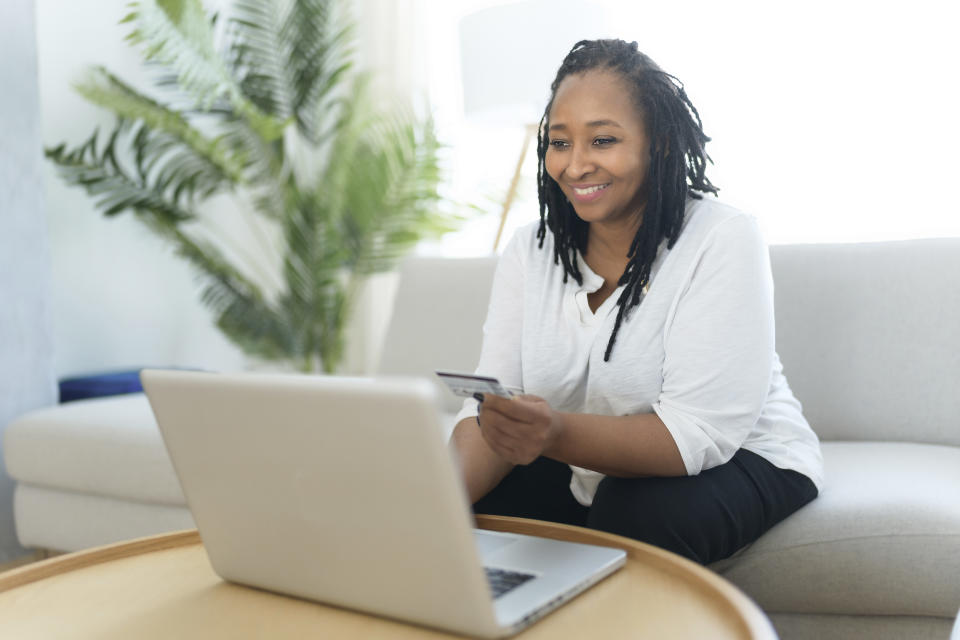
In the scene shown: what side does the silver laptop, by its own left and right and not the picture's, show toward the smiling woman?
front

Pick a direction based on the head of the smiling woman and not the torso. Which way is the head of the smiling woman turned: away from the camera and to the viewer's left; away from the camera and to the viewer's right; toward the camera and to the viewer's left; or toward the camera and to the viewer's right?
toward the camera and to the viewer's left

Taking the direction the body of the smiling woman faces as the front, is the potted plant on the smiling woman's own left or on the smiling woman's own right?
on the smiling woman's own right

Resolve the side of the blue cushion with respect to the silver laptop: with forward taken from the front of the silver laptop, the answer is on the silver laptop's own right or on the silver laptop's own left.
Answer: on the silver laptop's own left

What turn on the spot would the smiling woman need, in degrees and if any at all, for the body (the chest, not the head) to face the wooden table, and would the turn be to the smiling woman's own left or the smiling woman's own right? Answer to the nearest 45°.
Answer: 0° — they already face it

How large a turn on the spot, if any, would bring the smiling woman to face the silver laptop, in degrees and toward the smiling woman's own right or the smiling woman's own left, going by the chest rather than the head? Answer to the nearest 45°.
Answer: approximately 45° to the smiling woman's own left

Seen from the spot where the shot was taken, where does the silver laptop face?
facing away from the viewer and to the right of the viewer

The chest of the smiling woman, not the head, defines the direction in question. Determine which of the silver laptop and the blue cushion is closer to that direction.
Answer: the silver laptop

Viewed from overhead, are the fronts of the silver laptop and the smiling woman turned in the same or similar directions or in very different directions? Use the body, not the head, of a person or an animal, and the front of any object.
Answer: very different directions

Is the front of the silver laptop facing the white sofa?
yes

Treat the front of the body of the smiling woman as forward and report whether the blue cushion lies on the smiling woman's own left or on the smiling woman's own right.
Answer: on the smiling woman's own right
